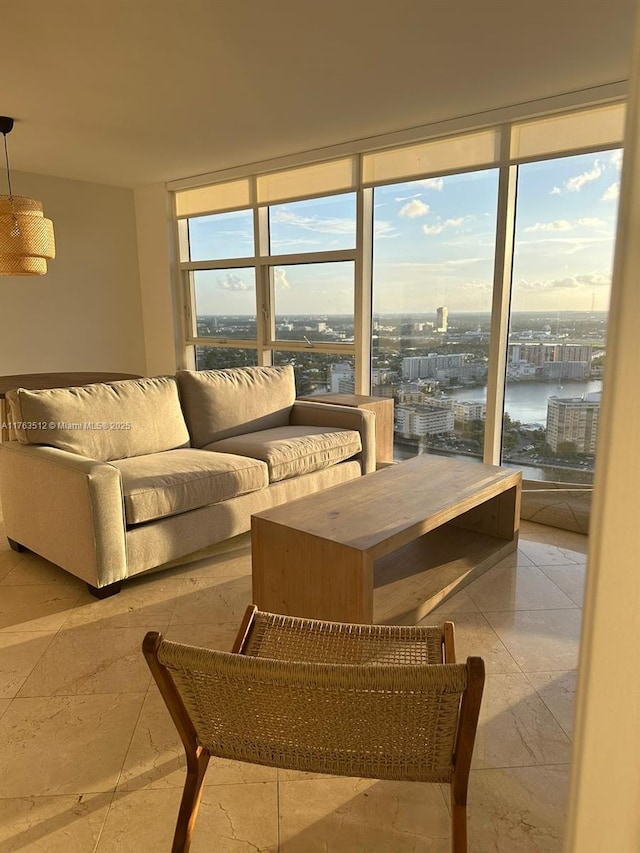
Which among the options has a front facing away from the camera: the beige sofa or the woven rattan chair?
the woven rattan chair

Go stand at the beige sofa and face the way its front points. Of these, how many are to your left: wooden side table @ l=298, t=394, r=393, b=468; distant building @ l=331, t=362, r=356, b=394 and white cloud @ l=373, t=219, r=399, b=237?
3

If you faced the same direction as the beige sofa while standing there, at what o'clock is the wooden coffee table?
The wooden coffee table is roughly at 12 o'clock from the beige sofa.

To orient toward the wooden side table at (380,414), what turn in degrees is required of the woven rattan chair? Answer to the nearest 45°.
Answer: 0° — it already faces it

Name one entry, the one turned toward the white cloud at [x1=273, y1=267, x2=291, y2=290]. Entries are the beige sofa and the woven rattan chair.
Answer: the woven rattan chair

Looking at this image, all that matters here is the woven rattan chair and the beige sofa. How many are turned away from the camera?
1

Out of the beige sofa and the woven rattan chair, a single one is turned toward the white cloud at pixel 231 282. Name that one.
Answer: the woven rattan chair

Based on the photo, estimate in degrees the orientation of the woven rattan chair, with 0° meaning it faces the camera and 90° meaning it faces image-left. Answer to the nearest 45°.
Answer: approximately 180°

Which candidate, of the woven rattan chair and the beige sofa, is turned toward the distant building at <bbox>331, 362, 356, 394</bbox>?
the woven rattan chair

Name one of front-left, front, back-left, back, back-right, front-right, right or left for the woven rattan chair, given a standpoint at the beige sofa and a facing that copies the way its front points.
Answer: front-right

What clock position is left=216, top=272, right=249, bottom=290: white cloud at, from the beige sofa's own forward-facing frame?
The white cloud is roughly at 8 o'clock from the beige sofa.
